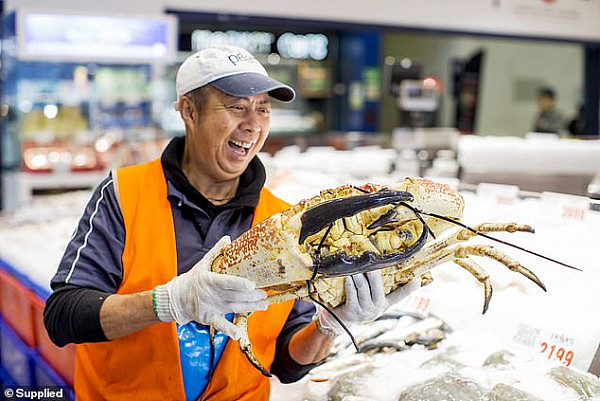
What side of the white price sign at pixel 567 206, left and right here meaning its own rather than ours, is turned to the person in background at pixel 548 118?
back

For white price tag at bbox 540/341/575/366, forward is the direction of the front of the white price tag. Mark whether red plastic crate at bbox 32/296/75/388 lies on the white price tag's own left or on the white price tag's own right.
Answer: on the white price tag's own right

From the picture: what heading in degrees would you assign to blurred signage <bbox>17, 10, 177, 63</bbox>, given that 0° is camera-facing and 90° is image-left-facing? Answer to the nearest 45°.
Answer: approximately 0°

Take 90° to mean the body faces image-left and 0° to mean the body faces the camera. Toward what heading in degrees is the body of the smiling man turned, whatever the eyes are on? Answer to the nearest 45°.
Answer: approximately 315°

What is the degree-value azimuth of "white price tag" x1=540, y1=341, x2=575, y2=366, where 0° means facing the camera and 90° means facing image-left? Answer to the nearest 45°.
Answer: approximately 0°
